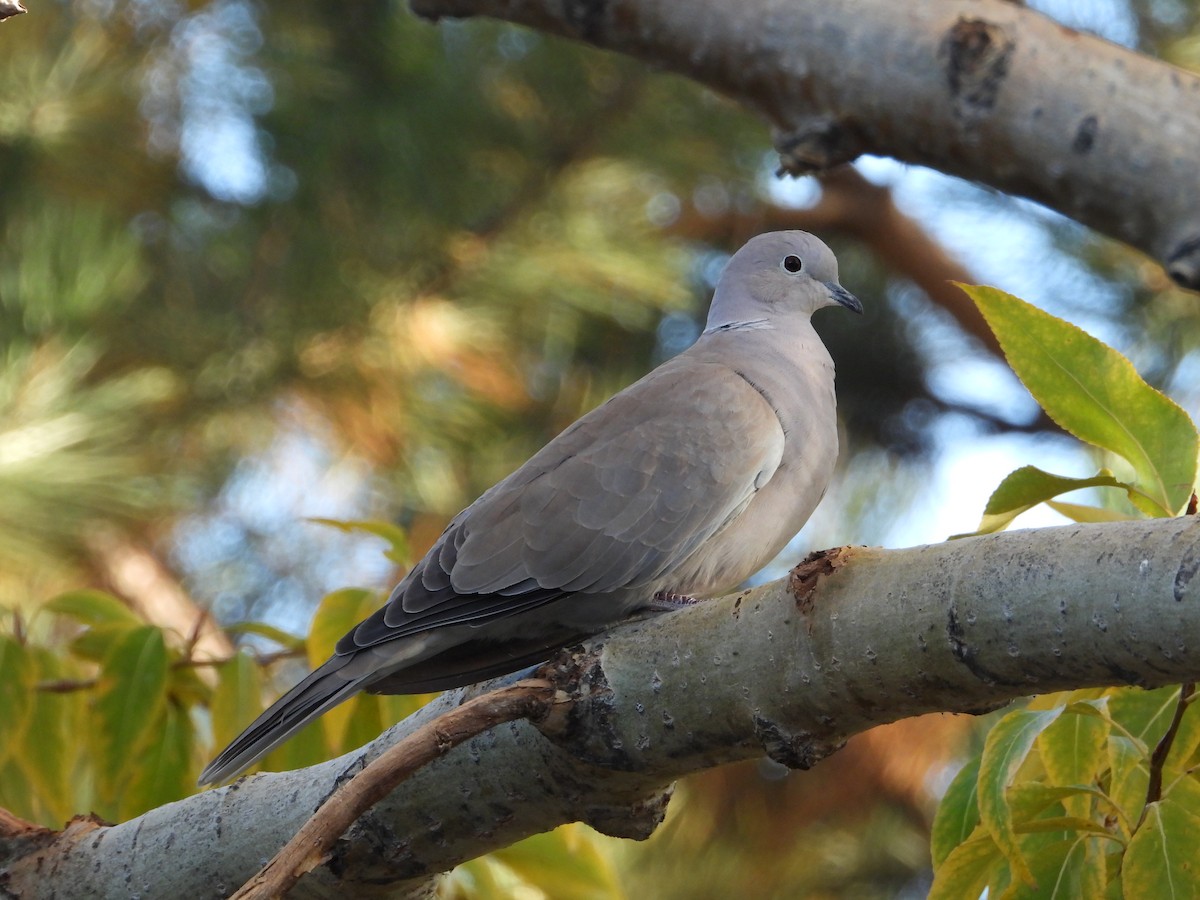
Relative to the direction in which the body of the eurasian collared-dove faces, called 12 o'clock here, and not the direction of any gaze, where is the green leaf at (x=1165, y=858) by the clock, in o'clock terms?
The green leaf is roughly at 12 o'clock from the eurasian collared-dove.

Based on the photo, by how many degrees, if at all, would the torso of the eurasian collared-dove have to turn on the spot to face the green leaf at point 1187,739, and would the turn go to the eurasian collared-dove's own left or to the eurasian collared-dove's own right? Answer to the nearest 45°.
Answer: approximately 45° to the eurasian collared-dove's own right

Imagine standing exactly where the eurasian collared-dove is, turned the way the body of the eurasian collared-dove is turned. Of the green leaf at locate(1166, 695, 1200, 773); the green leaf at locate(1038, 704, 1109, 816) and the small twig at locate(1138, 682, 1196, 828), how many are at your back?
0

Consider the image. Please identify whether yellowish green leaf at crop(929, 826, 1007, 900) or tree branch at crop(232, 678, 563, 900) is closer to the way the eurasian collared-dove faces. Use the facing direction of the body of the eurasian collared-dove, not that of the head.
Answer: the yellowish green leaf

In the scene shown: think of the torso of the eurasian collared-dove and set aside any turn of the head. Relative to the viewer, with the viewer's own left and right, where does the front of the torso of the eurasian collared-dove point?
facing to the right of the viewer

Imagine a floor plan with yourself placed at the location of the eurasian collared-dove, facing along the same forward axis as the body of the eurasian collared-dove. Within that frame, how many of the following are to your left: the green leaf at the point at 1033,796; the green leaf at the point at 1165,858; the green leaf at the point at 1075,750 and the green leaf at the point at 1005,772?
0
